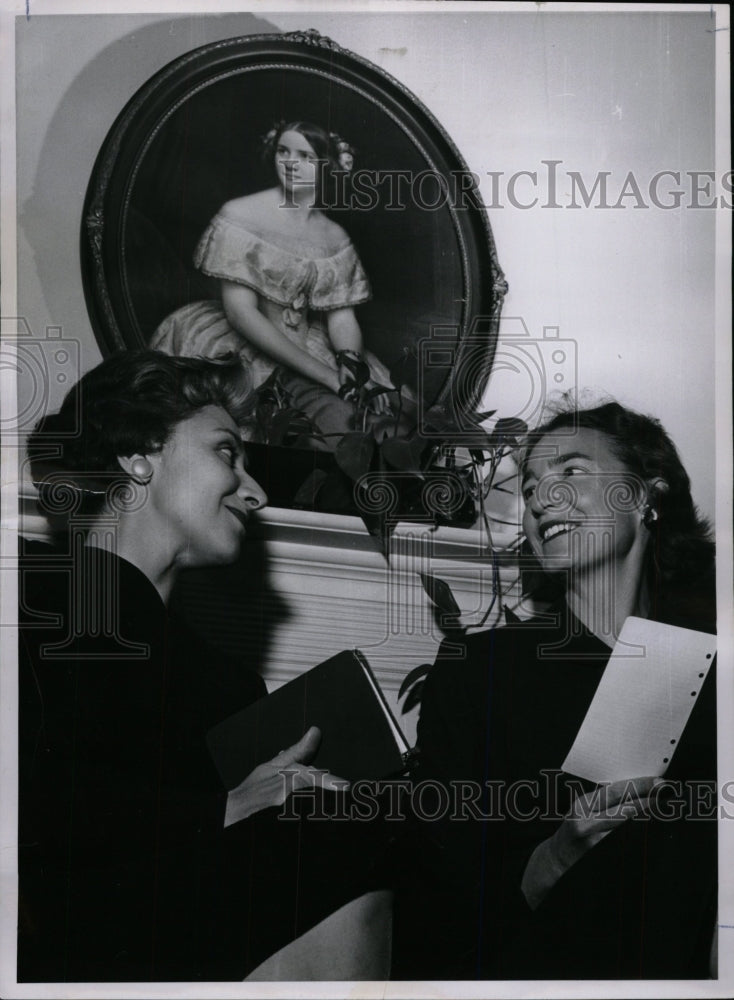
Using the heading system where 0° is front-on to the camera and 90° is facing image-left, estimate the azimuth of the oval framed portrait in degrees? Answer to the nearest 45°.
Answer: approximately 0°
